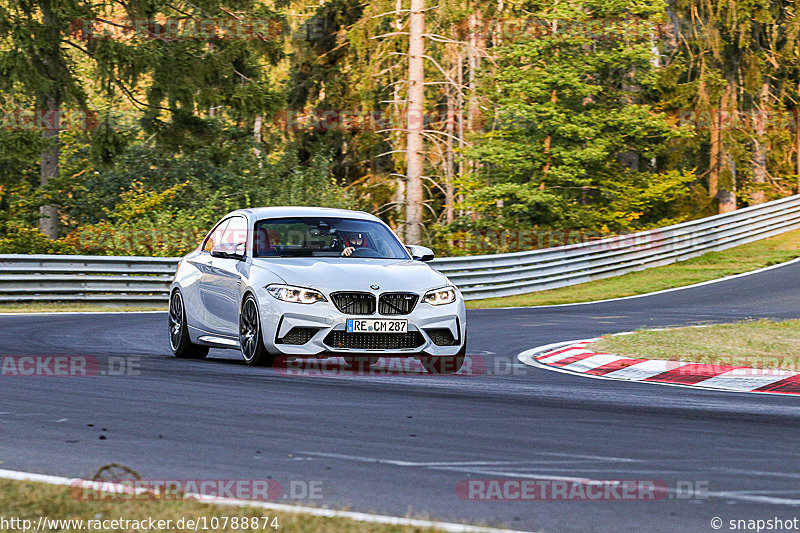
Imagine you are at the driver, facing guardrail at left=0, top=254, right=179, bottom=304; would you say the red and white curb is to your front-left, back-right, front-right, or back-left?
back-right

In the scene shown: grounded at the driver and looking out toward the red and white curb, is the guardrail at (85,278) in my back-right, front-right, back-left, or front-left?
back-left

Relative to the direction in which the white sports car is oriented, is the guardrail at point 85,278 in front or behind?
behind

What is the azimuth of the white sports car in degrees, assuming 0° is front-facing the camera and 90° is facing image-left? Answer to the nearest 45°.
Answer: approximately 315°
